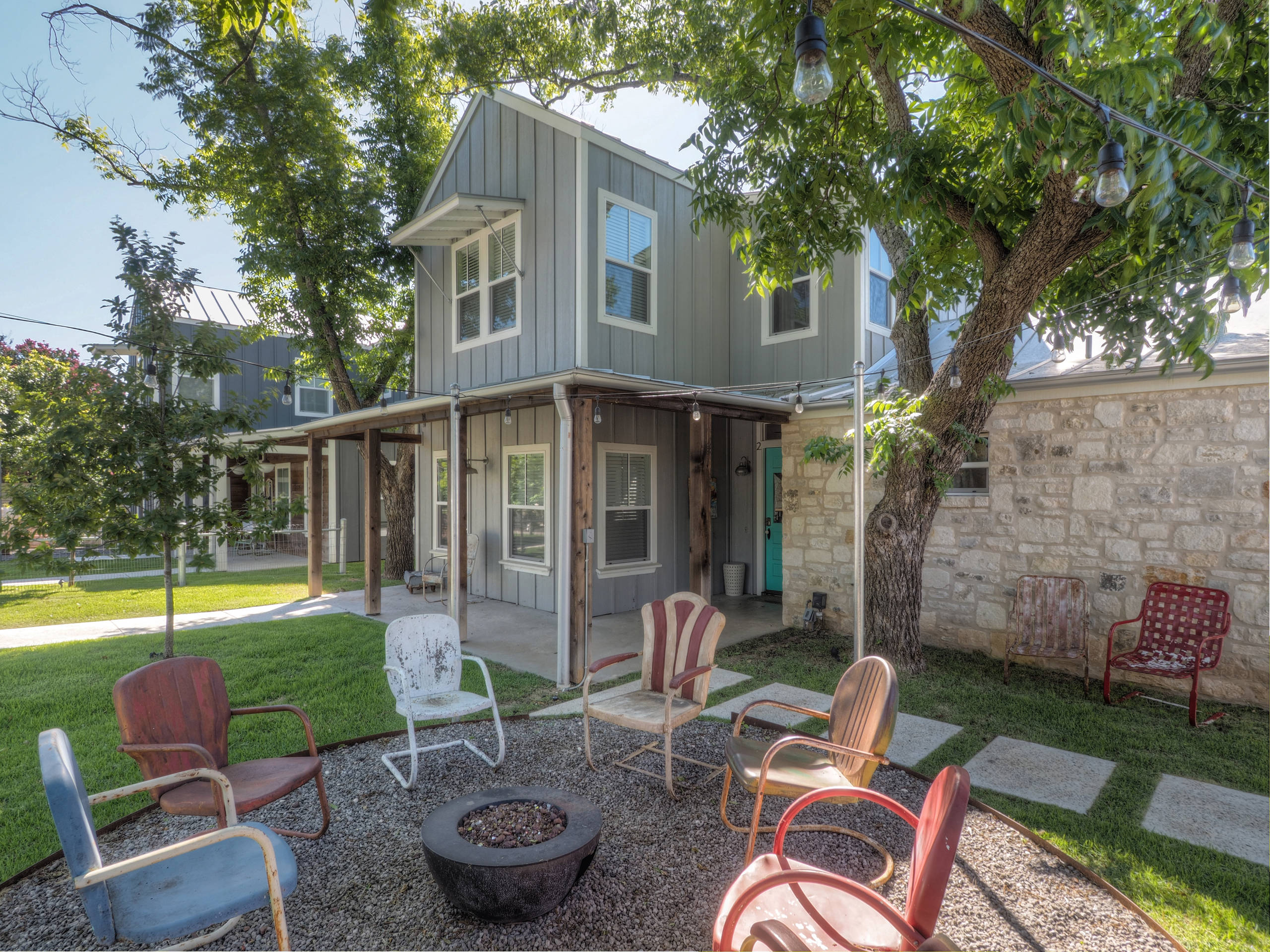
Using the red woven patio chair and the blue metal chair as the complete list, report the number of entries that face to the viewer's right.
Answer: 1

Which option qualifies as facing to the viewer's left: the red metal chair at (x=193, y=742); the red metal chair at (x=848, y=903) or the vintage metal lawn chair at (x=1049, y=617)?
the red metal chair at (x=848, y=903)

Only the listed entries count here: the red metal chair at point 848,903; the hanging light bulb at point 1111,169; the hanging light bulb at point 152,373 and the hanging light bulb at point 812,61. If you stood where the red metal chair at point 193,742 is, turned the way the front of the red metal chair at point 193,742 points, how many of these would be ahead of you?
3

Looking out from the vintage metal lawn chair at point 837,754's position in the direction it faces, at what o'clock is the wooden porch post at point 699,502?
The wooden porch post is roughly at 4 o'clock from the vintage metal lawn chair.

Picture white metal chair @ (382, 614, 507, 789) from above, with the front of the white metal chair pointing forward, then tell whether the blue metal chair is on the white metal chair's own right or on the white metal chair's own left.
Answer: on the white metal chair's own right

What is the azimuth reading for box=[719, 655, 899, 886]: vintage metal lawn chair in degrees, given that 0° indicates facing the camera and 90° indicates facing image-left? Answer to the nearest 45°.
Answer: approximately 45°

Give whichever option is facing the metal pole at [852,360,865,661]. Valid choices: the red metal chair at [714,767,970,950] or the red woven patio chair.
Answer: the red woven patio chair

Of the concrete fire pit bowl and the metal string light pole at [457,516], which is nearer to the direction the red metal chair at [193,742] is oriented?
the concrete fire pit bowl
